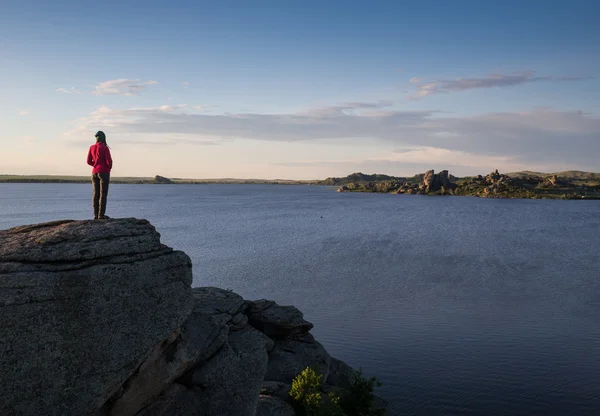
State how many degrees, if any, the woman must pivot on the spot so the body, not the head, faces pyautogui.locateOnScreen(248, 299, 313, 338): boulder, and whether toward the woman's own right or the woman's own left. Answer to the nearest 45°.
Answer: approximately 90° to the woman's own right

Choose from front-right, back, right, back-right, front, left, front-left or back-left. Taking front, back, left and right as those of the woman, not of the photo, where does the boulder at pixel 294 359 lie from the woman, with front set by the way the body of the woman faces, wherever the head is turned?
right

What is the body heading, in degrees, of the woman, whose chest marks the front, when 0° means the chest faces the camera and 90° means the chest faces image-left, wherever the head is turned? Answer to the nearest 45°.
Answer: approximately 180°

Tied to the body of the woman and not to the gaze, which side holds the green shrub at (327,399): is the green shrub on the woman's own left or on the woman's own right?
on the woman's own right
